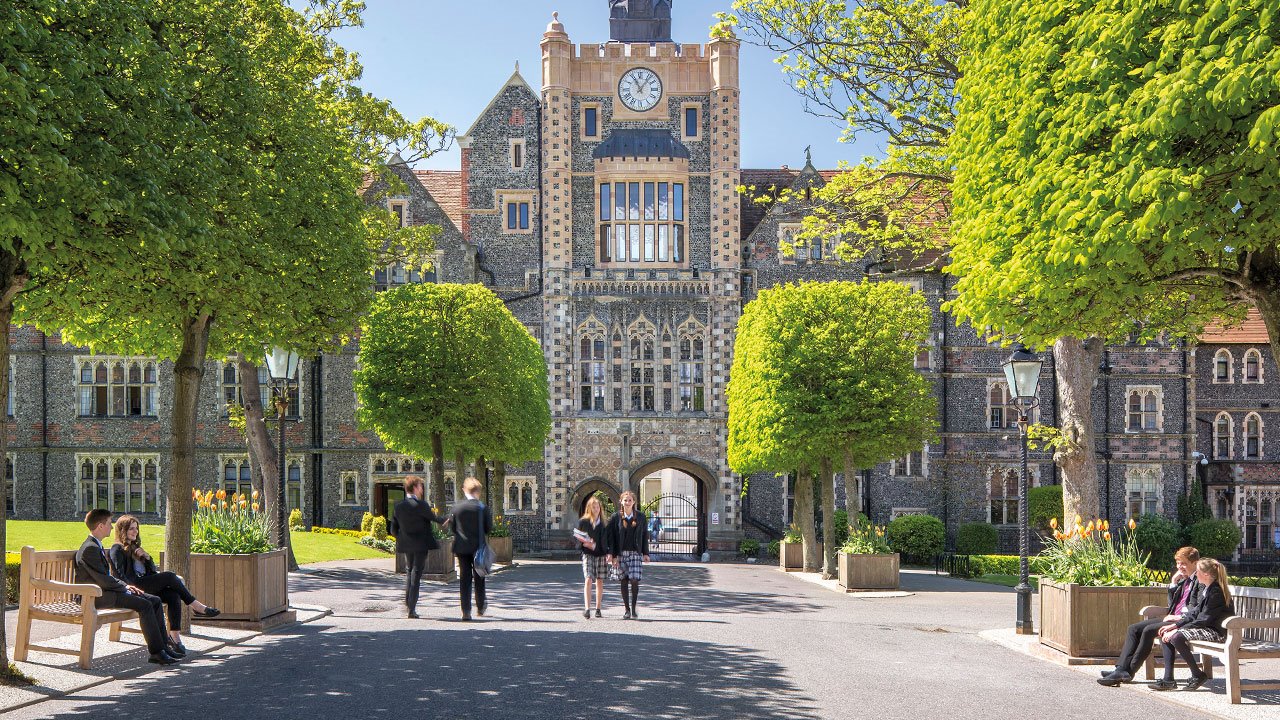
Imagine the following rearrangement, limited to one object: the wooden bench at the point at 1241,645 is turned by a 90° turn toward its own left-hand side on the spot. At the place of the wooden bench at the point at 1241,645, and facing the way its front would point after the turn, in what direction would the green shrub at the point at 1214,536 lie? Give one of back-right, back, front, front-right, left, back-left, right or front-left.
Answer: back-left

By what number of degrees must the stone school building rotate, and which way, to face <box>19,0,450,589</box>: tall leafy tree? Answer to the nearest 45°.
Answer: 0° — it already faces it

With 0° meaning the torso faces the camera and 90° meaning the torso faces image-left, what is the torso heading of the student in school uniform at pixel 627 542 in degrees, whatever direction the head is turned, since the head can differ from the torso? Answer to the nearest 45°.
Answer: approximately 0°

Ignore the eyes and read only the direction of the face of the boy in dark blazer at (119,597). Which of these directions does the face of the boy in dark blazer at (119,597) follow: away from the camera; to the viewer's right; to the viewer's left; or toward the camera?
to the viewer's right

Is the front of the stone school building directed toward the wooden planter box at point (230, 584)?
yes

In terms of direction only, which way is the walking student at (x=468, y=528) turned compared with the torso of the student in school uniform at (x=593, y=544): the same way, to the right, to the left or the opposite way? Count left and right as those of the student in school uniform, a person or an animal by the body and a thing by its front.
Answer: the opposite way

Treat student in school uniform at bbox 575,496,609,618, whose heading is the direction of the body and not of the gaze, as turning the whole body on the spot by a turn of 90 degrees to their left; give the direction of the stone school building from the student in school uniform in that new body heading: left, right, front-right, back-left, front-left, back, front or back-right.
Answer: left

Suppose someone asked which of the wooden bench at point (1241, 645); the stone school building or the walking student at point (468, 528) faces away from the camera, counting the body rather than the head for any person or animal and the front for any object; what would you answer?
the walking student

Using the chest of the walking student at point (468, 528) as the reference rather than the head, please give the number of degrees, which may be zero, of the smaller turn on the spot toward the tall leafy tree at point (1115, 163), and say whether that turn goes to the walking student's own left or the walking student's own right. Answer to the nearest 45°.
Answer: approximately 135° to the walking student's own right
